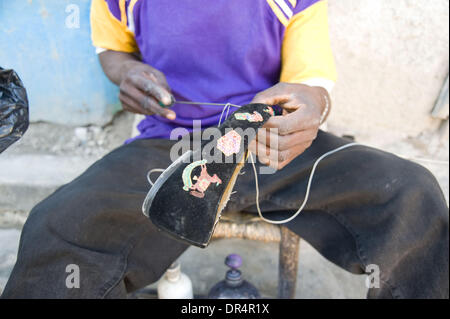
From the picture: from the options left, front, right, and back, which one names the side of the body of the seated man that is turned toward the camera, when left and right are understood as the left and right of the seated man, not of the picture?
front
